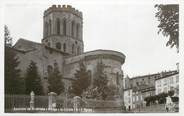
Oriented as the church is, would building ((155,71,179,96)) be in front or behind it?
behind

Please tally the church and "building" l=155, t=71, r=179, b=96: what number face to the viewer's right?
0

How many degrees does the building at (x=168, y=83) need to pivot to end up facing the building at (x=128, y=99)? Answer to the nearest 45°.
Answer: approximately 45° to its right

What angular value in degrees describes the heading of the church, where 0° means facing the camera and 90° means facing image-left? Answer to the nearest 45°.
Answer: approximately 135°

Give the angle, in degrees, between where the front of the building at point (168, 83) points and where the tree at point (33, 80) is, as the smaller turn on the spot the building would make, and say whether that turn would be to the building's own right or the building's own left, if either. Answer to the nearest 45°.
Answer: approximately 45° to the building's own right

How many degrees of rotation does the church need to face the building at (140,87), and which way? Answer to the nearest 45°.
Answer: approximately 135° to its right

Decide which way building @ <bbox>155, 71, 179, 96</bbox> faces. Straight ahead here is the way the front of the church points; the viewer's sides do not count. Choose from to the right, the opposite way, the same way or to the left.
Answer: to the left

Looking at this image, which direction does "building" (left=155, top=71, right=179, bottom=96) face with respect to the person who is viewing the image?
facing the viewer and to the left of the viewer
